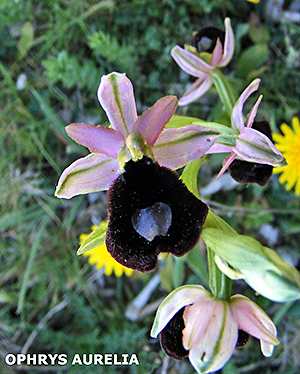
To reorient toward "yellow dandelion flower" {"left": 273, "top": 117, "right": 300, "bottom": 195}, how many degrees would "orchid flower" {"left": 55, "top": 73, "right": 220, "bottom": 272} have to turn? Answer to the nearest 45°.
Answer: approximately 135° to its left

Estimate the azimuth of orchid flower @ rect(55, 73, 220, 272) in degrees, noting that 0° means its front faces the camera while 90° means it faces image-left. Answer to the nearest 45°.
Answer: approximately 0°

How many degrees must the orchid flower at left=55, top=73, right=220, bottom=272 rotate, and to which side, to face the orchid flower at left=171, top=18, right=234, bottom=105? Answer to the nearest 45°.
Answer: approximately 135° to its left

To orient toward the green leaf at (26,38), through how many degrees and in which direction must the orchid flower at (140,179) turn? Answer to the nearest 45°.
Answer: approximately 180°
